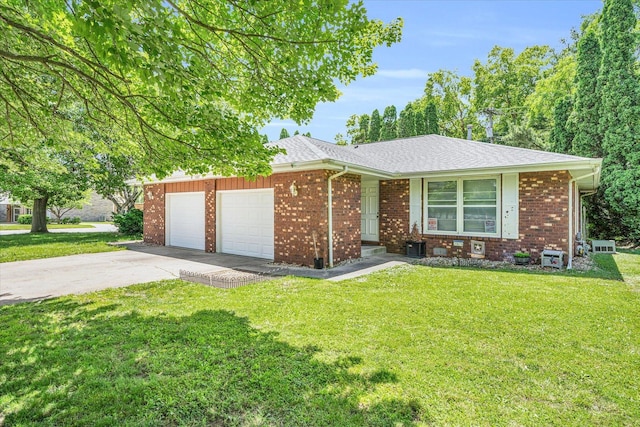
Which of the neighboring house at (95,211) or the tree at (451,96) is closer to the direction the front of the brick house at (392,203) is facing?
the neighboring house

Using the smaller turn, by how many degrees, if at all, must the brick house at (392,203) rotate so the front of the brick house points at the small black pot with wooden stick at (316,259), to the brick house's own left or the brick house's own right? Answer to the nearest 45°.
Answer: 0° — it already faces it

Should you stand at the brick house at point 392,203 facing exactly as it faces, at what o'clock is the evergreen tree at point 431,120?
The evergreen tree is roughly at 5 o'clock from the brick house.

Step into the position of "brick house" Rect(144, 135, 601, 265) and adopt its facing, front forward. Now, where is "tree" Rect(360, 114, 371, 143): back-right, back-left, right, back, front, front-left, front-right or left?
back-right

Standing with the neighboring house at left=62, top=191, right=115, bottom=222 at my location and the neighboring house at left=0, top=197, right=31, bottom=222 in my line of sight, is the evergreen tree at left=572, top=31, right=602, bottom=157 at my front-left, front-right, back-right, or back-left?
back-left

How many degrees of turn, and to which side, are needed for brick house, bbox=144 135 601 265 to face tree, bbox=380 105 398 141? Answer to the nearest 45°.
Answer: approximately 135° to its right

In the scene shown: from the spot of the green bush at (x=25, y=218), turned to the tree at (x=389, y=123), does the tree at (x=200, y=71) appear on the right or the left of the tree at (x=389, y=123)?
right

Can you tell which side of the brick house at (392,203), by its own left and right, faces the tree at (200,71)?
front

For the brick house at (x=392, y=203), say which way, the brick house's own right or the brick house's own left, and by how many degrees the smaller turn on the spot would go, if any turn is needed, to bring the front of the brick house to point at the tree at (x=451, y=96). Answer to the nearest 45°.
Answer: approximately 135° to the brick house's own right

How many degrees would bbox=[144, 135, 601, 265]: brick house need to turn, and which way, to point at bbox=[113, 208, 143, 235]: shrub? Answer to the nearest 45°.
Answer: approximately 90° to its right

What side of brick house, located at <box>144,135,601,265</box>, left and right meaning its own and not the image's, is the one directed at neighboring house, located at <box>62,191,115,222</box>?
right

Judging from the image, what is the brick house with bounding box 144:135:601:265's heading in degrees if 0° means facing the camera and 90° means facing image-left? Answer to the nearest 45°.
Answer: approximately 45°
